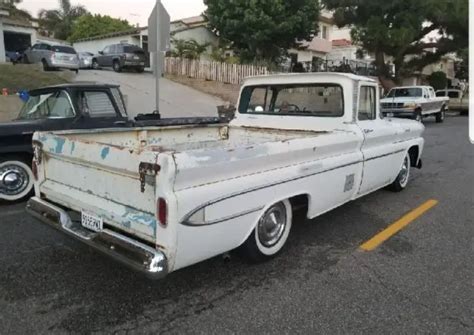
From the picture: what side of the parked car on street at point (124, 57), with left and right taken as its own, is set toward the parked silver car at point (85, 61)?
front

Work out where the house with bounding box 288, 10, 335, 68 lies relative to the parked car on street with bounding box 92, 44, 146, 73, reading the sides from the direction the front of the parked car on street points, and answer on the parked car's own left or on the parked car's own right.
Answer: on the parked car's own right

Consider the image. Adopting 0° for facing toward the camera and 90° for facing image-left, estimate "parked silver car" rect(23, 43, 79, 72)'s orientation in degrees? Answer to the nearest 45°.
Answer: approximately 135°

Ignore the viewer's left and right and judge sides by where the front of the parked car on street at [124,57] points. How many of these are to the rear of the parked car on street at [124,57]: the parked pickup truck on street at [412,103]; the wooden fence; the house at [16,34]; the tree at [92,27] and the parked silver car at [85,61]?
2

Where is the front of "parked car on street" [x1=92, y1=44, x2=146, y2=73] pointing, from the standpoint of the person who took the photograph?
facing away from the viewer and to the left of the viewer

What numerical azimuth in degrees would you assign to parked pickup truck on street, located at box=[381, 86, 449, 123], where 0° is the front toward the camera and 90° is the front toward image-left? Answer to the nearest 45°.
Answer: approximately 45°

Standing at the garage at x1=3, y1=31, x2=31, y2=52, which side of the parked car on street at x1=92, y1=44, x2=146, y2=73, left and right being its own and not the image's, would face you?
front

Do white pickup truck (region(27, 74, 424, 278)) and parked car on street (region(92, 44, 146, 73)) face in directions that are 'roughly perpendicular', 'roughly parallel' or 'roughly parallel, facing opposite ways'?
roughly perpendicular

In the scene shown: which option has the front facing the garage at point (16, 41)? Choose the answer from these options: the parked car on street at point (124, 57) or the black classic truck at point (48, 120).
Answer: the parked car on street

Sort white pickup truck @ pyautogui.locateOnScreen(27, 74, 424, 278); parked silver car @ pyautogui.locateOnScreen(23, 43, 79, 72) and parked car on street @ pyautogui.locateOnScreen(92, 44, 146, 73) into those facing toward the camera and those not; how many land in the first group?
0

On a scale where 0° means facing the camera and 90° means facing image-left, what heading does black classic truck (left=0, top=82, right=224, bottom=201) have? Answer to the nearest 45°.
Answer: approximately 45°

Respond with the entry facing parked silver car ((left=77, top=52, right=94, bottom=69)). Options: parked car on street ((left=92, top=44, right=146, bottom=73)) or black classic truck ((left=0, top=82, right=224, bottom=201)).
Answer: the parked car on street
